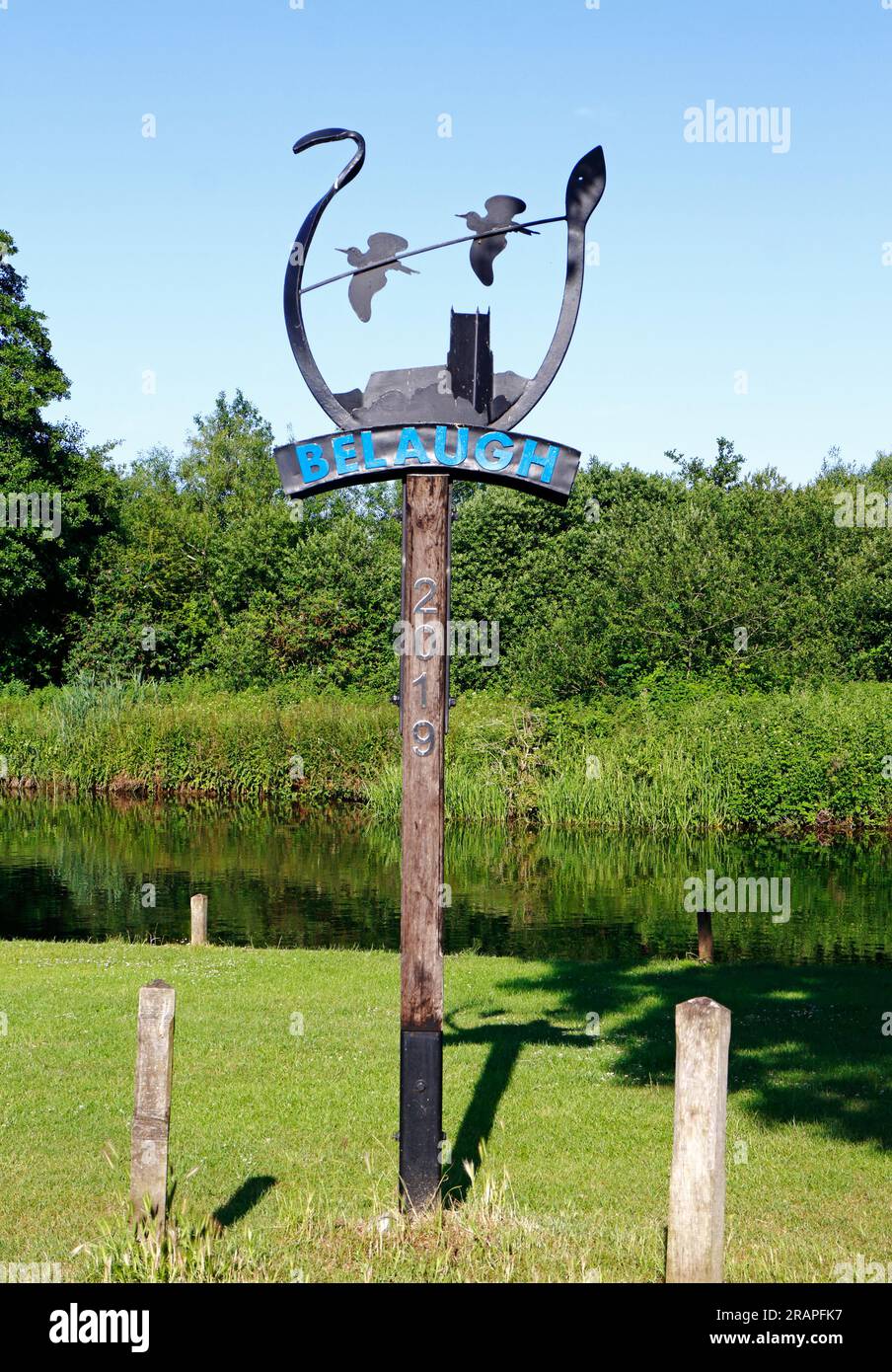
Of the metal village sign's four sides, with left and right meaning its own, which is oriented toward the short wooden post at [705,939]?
back

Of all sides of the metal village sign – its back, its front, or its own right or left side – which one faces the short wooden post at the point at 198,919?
back

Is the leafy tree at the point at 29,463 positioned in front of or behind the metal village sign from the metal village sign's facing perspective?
behind

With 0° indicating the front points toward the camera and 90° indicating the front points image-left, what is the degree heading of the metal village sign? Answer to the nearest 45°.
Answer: approximately 0°
